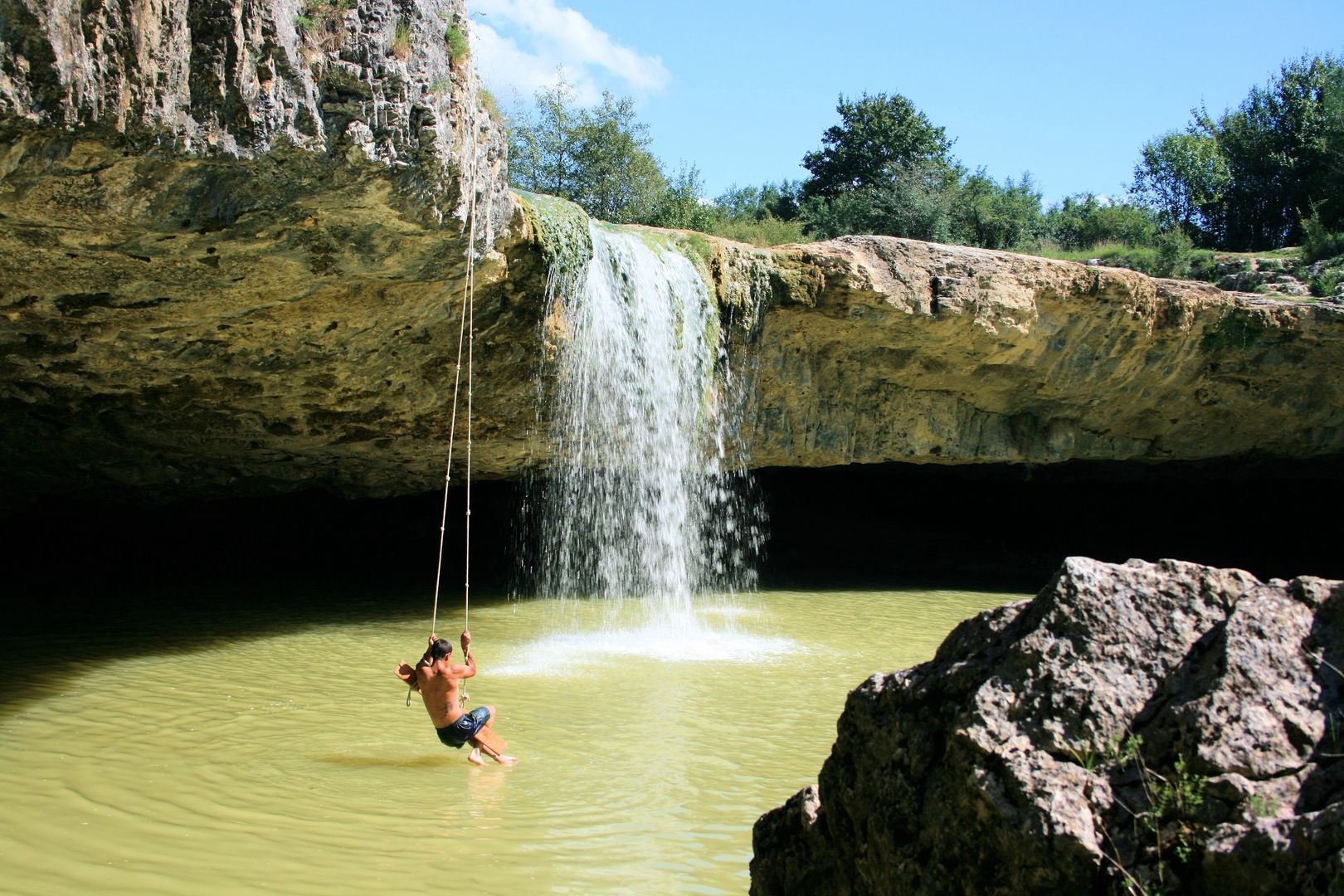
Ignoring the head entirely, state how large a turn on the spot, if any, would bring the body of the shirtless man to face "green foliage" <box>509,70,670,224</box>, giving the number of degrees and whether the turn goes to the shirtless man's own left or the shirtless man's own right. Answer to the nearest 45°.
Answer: approximately 45° to the shirtless man's own left

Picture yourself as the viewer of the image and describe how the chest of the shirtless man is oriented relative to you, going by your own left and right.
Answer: facing away from the viewer and to the right of the viewer

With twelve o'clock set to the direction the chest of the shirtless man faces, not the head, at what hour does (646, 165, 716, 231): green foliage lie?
The green foliage is roughly at 11 o'clock from the shirtless man.
